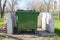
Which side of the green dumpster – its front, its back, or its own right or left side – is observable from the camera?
front
